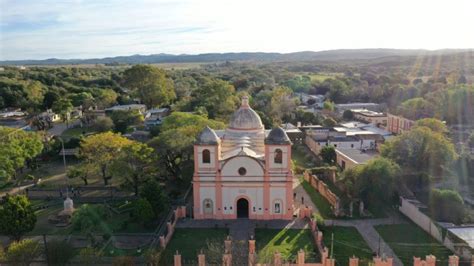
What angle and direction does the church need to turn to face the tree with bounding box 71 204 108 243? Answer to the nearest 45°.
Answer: approximately 45° to its right

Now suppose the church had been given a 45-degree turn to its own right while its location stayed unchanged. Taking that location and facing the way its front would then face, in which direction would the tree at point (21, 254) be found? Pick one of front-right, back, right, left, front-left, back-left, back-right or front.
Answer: front

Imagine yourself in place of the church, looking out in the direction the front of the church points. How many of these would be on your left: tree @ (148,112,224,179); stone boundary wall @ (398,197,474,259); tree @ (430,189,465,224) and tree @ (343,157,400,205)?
3

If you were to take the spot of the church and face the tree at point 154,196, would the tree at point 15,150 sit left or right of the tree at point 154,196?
right

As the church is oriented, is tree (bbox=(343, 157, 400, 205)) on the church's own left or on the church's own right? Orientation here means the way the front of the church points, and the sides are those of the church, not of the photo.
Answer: on the church's own left

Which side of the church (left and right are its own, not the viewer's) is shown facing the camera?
front

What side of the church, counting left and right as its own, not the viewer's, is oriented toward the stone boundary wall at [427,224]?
left

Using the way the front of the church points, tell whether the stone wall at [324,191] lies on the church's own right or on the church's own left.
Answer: on the church's own left

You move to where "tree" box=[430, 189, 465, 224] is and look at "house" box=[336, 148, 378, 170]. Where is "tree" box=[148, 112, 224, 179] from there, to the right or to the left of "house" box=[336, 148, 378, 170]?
left

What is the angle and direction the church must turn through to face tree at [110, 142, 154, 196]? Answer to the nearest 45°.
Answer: approximately 135° to its right

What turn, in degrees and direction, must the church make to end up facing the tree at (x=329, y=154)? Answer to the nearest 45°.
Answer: approximately 135° to its left

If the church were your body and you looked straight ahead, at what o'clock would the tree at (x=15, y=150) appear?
The tree is roughly at 4 o'clock from the church.

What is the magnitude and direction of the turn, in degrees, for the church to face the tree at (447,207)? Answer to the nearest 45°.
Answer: approximately 90° to its left

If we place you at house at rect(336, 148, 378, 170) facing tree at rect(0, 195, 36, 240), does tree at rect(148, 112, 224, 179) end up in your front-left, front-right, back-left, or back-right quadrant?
front-right

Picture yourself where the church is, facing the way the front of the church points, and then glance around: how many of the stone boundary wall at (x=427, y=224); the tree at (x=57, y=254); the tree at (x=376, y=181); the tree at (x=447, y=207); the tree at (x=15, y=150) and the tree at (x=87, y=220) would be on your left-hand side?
3

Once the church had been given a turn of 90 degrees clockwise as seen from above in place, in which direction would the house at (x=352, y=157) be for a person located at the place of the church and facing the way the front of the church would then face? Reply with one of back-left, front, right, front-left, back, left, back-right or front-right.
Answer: back-right

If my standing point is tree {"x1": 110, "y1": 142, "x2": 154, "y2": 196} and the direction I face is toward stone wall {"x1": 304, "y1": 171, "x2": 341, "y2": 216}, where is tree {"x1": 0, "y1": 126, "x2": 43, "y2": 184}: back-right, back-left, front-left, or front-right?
back-left
